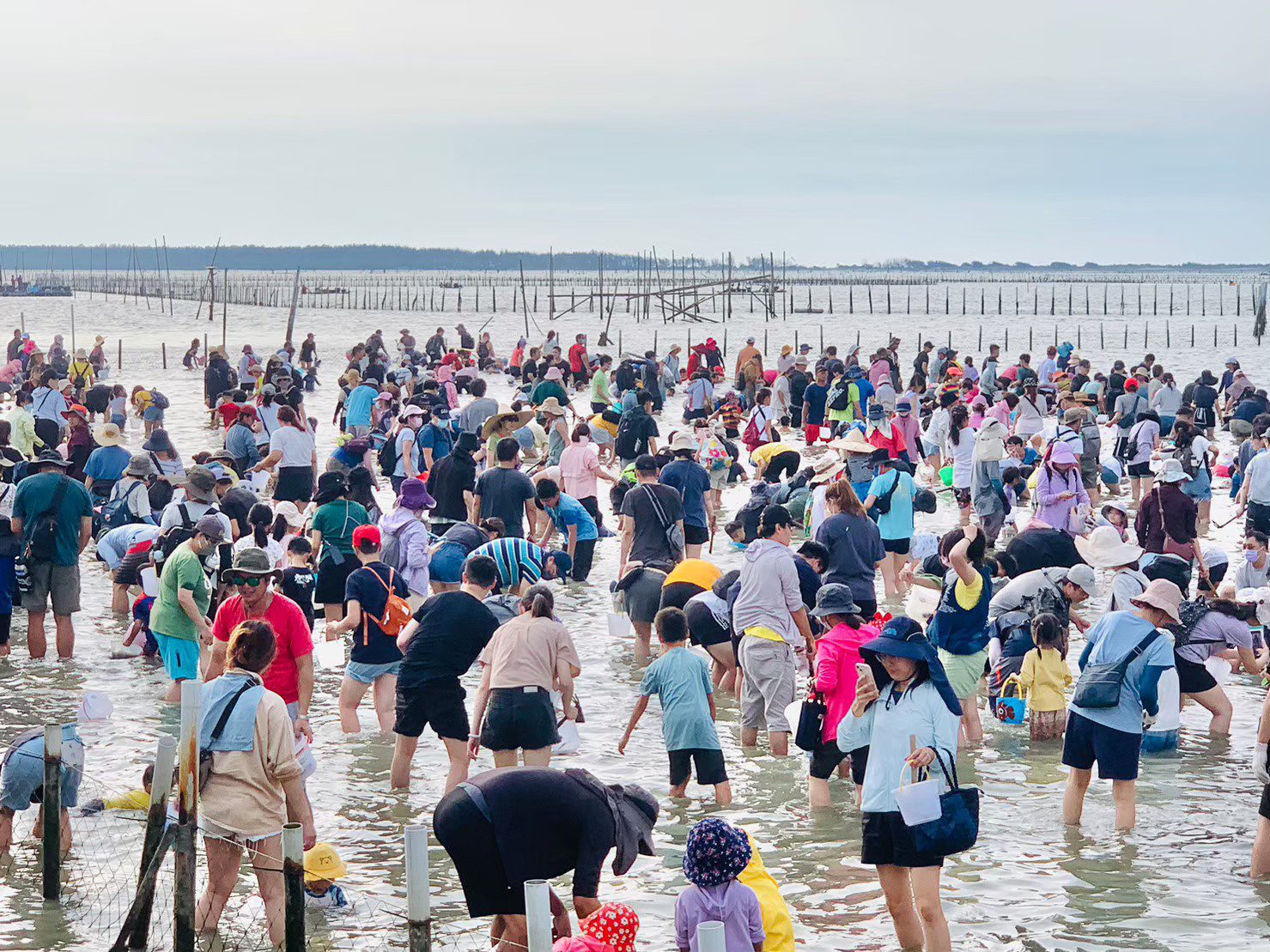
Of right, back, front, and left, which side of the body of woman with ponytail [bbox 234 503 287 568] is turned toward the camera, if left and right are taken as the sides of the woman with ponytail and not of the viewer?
back

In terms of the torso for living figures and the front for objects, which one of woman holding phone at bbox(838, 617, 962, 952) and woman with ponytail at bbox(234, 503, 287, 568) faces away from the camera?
the woman with ponytail

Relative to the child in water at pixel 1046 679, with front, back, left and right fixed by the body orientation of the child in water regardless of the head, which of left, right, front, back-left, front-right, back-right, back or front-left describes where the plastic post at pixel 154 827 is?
back-left

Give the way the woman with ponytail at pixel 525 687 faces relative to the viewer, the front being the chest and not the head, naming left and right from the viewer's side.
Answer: facing away from the viewer

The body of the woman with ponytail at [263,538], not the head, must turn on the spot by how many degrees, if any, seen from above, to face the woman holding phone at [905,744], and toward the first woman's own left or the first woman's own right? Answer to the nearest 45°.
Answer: approximately 135° to the first woman's own right

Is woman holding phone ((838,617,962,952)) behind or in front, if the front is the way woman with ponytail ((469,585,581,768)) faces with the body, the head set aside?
behind

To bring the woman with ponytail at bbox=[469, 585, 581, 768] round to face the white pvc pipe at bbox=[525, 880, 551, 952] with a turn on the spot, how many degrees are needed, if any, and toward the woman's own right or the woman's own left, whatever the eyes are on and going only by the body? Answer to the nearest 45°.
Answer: approximately 180°

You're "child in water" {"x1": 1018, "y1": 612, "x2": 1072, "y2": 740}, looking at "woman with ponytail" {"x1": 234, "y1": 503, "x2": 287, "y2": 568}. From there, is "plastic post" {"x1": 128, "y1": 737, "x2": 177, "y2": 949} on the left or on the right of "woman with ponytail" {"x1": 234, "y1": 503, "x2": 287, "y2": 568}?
left

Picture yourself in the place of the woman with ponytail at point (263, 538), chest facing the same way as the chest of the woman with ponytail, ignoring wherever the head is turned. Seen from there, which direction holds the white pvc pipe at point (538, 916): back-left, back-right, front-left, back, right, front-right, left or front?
back

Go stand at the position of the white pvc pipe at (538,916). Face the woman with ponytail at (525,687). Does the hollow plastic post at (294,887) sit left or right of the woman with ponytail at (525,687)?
left

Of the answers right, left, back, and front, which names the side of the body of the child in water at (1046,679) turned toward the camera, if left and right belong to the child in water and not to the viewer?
back

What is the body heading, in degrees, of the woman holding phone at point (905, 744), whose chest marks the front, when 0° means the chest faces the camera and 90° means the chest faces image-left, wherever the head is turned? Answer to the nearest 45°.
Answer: approximately 45°

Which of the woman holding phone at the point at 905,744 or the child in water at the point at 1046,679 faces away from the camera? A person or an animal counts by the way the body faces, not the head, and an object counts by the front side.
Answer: the child in water

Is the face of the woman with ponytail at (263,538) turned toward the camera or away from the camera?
away from the camera

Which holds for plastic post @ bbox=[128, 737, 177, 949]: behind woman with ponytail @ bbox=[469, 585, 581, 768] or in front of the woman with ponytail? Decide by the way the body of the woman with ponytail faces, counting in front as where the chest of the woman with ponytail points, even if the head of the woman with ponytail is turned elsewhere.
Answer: behind
